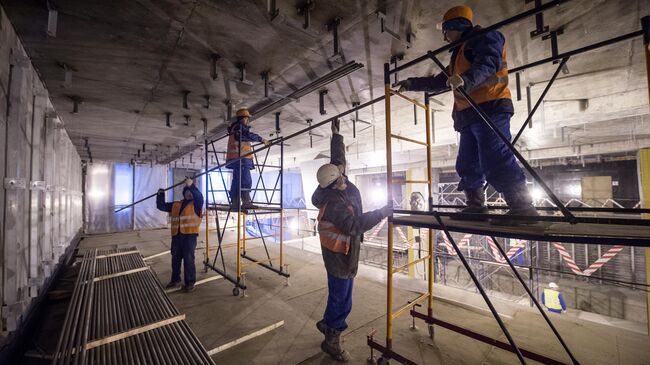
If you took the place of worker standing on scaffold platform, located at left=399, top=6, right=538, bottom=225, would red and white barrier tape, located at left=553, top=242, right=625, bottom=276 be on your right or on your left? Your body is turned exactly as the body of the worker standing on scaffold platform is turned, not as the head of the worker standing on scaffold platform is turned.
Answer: on your right

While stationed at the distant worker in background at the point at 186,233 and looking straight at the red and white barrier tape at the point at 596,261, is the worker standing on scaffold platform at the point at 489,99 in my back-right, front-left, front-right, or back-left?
front-right

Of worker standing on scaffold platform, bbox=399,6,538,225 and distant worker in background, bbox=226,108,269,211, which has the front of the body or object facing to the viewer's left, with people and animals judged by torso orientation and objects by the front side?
the worker standing on scaffold platform

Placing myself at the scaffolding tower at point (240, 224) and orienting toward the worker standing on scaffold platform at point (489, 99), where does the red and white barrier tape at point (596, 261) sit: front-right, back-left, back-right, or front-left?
front-left

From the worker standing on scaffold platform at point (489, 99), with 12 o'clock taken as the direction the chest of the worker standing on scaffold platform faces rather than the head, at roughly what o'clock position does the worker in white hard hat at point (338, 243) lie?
The worker in white hard hat is roughly at 12 o'clock from the worker standing on scaffold platform.

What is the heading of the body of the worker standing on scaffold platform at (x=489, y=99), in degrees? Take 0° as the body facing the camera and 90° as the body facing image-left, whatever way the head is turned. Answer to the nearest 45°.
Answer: approximately 90°

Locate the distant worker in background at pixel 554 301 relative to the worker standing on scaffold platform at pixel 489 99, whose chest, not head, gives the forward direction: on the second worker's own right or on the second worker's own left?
on the second worker's own right

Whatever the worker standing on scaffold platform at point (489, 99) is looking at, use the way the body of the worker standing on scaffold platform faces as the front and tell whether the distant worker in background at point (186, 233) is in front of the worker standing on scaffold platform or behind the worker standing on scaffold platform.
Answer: in front
